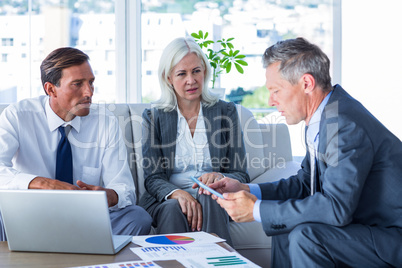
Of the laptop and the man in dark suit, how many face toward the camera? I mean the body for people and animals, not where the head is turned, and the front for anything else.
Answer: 0

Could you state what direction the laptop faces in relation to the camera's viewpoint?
facing away from the viewer and to the right of the viewer

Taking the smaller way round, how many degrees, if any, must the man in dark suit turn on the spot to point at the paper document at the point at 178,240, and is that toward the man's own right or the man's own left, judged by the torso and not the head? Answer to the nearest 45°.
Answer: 0° — they already face it

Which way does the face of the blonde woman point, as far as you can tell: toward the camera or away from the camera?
toward the camera

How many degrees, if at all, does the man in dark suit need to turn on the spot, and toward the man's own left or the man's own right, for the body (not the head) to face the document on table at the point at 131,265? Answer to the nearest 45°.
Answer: approximately 45° to the man's own left

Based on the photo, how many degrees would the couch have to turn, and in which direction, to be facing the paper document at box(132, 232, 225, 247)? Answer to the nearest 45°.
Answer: approximately 45° to its right

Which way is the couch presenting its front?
toward the camera

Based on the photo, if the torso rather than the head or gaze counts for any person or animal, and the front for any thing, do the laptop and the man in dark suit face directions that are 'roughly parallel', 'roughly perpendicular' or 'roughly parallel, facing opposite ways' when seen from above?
roughly perpendicular

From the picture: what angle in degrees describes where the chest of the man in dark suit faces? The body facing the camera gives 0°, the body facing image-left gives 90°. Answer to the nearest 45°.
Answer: approximately 90°

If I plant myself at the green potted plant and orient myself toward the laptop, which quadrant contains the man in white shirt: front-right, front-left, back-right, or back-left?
front-right

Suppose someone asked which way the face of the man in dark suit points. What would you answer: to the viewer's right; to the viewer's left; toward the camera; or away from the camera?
to the viewer's left
